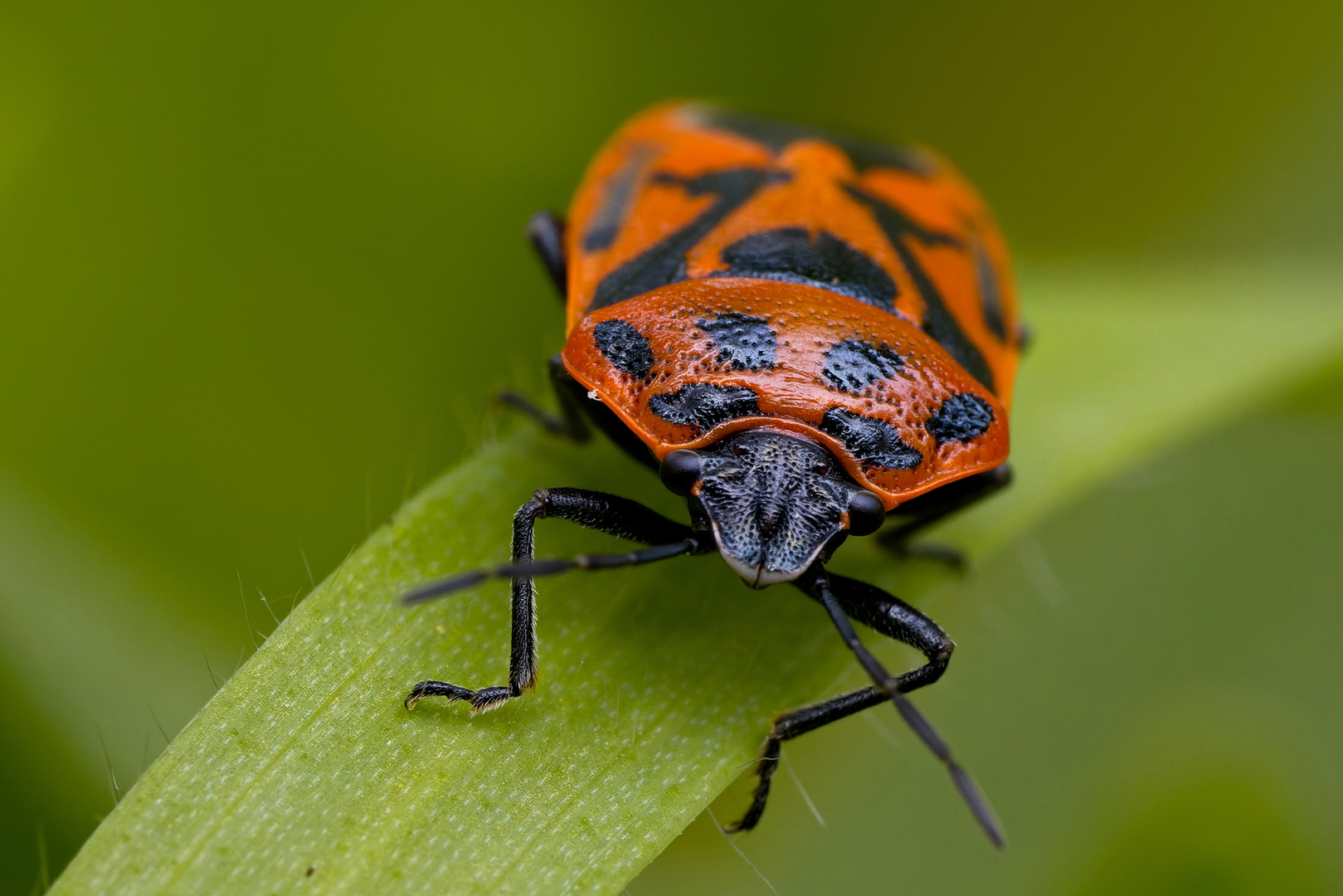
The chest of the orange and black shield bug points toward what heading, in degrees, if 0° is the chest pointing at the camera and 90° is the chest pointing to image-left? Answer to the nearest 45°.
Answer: approximately 0°
